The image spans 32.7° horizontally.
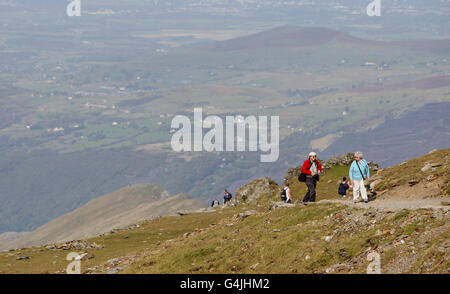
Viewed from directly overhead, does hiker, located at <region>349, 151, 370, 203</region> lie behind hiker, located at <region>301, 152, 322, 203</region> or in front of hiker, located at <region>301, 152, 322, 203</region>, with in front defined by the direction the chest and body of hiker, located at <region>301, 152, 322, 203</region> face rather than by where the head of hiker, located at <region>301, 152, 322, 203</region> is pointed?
in front

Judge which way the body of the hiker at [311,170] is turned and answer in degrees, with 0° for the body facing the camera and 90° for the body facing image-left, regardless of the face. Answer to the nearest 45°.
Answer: approximately 315°
